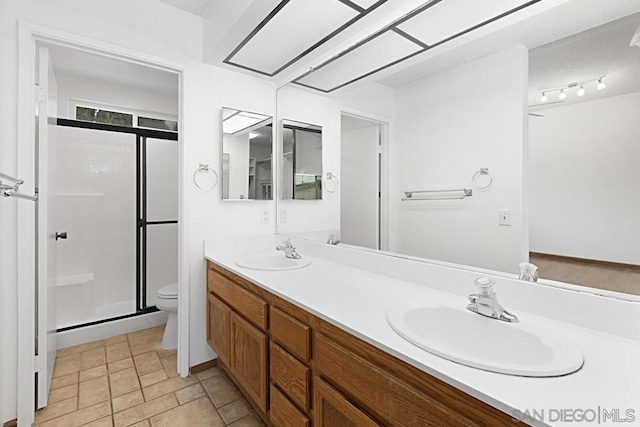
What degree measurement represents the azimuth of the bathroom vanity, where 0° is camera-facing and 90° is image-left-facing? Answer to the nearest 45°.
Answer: approximately 45°

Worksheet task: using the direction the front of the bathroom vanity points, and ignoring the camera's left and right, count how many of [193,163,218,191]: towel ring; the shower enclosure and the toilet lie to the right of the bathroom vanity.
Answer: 3

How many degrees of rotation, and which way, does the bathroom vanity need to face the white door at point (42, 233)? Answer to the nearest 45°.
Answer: approximately 45° to its right

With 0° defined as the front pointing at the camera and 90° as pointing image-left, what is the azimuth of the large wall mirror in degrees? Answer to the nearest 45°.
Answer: approximately 45°

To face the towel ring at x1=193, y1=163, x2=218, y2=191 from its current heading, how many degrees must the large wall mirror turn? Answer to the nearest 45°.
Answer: approximately 45° to its right

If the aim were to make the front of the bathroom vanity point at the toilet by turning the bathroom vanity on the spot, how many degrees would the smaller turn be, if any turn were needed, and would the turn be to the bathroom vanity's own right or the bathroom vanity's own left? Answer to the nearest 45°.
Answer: approximately 90° to the bathroom vanity's own right
